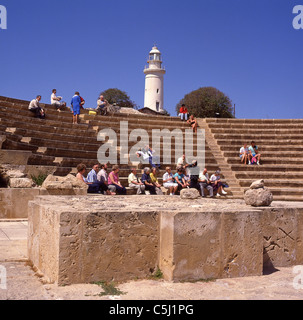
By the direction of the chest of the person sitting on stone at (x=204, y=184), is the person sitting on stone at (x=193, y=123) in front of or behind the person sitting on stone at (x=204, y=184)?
behind

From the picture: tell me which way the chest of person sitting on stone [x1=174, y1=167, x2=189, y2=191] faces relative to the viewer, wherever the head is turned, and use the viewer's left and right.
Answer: facing the viewer and to the right of the viewer

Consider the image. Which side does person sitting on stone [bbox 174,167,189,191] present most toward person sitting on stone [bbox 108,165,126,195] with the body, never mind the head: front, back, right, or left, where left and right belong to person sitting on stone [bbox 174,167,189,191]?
right

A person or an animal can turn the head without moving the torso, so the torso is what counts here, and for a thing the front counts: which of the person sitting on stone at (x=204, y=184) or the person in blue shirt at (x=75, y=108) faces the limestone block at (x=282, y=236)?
the person sitting on stone

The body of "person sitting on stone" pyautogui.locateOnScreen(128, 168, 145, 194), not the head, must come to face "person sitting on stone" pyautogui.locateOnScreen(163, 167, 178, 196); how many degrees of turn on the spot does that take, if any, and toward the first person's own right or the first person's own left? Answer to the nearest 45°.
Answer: approximately 90° to the first person's own left

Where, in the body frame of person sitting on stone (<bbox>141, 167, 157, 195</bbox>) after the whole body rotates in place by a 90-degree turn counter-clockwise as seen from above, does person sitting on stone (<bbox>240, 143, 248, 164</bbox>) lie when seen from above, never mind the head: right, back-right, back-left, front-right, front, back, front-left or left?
front

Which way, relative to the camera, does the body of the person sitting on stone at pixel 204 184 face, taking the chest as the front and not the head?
toward the camera

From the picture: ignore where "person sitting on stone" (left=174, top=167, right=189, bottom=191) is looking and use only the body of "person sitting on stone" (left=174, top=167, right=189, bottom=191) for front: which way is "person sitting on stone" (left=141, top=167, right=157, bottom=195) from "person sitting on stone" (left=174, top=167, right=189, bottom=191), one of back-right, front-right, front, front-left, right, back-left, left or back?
right

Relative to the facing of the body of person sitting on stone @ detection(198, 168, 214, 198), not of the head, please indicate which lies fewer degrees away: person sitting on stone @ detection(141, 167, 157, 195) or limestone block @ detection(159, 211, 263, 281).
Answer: the limestone block

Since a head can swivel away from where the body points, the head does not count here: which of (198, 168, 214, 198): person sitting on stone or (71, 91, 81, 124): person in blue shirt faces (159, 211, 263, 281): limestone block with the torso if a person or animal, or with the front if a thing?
the person sitting on stone

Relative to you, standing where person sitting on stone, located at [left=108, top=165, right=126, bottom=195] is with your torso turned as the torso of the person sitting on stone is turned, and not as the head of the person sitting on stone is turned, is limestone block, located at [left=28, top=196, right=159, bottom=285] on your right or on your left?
on your right
